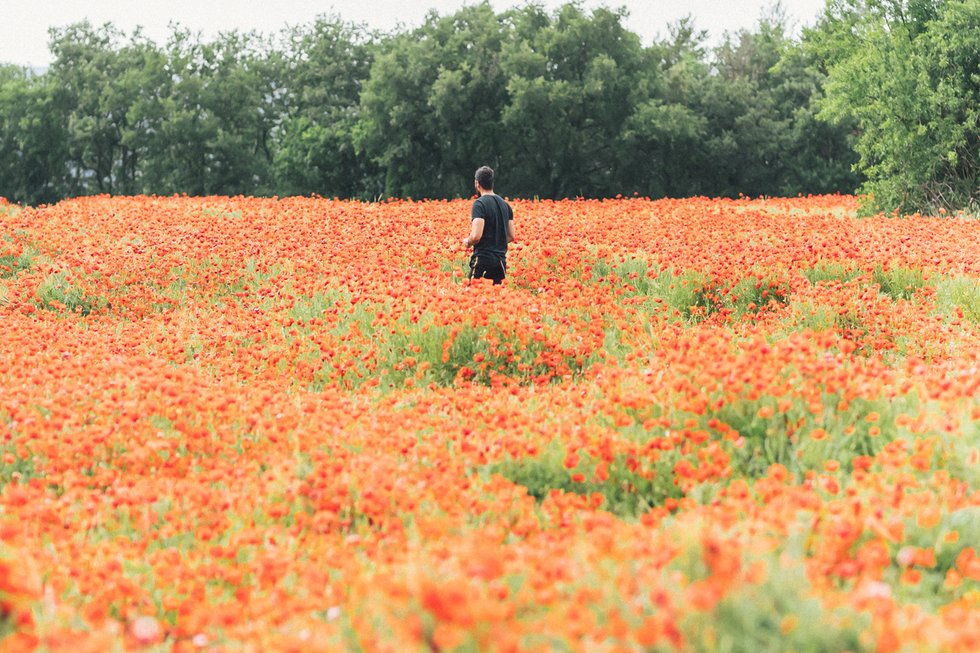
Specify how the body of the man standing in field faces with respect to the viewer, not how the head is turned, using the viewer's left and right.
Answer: facing away from the viewer and to the left of the viewer

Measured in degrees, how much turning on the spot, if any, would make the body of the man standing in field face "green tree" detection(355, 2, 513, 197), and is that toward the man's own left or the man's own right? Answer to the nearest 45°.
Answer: approximately 45° to the man's own right

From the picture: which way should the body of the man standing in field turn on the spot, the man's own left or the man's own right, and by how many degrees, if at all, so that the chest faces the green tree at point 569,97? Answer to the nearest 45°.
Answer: approximately 45° to the man's own right
